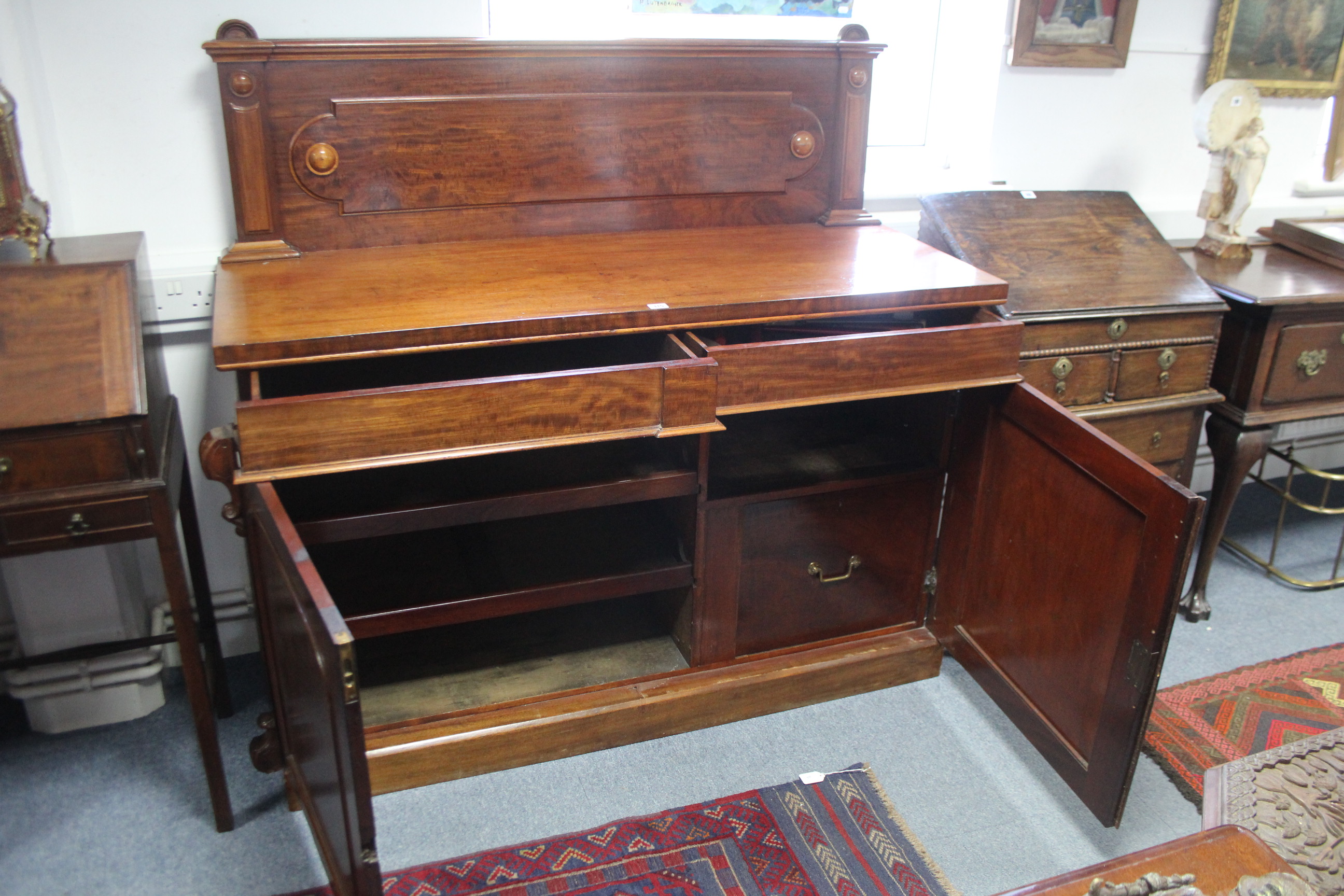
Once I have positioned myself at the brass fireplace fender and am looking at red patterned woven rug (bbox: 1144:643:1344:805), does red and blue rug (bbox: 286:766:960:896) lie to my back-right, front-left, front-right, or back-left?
front-right

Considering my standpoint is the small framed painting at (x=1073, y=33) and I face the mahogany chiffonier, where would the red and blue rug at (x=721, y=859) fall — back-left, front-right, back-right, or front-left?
front-left

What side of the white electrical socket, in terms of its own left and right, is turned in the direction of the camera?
front

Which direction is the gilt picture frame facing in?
toward the camera

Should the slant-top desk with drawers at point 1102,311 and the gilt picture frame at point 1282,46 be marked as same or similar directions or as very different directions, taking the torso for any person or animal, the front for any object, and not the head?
same or similar directions

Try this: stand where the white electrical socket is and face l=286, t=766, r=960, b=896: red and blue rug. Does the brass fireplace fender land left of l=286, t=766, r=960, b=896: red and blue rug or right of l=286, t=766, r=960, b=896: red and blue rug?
left

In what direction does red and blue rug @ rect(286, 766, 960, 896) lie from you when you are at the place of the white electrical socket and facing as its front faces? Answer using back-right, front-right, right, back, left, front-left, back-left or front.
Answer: front-left

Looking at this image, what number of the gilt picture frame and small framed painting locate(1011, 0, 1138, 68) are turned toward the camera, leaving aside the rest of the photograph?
2

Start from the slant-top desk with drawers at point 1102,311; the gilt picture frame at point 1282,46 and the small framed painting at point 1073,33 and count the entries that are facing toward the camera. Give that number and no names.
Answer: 3

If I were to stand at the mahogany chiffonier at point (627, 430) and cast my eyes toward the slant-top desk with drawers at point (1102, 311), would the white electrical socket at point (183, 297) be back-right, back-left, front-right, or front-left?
back-left

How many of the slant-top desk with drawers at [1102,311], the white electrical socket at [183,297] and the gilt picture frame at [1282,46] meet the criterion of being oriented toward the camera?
3

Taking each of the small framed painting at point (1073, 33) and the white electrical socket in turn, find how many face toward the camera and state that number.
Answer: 2

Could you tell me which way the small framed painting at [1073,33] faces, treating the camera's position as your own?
facing the viewer

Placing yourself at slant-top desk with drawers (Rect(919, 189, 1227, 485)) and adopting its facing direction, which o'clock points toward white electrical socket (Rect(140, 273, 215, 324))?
The white electrical socket is roughly at 2 o'clock from the slant-top desk with drawers.

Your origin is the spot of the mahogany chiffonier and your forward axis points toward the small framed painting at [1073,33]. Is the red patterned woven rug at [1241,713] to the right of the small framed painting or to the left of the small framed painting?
right

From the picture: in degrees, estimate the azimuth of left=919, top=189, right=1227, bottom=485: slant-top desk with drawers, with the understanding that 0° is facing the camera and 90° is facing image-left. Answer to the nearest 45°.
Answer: approximately 0°

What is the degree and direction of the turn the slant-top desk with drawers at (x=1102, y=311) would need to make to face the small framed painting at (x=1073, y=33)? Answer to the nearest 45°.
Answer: approximately 180°
